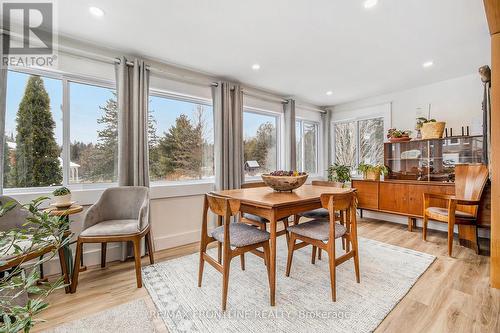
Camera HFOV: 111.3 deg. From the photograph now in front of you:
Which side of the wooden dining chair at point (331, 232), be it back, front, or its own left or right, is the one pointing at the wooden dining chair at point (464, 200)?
right

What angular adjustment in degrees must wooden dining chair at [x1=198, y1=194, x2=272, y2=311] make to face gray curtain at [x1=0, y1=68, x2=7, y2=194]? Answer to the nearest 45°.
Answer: approximately 135° to its left

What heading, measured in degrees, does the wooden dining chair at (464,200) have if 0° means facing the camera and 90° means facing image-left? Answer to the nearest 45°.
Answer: approximately 45°

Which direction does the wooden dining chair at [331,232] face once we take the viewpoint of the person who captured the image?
facing away from the viewer and to the left of the viewer

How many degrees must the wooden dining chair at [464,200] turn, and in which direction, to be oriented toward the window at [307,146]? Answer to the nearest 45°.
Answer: approximately 45° to its right

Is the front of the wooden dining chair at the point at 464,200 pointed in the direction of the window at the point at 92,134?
yes

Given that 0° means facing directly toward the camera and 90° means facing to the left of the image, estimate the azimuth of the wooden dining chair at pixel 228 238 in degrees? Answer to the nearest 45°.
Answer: approximately 225°
